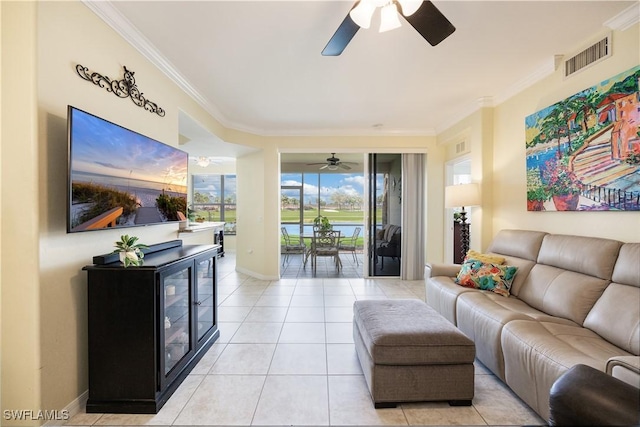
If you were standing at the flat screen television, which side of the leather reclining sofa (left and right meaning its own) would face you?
front

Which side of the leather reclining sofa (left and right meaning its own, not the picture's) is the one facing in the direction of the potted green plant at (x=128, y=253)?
front

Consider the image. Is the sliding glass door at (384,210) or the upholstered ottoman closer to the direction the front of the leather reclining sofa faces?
the upholstered ottoman

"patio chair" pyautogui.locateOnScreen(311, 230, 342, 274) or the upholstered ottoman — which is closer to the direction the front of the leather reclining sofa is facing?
the upholstered ottoman

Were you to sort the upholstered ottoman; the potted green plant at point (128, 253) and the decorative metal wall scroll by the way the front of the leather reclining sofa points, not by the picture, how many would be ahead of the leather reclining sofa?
3

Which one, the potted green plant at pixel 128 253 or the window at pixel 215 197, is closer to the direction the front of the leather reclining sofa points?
the potted green plant

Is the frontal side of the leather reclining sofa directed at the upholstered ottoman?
yes

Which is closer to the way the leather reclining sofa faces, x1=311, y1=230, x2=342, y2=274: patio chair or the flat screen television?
the flat screen television

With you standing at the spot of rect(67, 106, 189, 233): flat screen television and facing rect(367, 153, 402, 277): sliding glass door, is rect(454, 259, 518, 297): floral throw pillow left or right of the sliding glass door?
right

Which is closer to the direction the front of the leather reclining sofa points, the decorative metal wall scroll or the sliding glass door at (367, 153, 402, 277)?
the decorative metal wall scroll

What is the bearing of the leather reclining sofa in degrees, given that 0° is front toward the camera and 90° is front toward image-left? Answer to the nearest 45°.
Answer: approximately 45°

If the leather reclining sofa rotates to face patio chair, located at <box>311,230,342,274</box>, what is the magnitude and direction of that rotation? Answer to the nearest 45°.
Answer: approximately 90° to its right

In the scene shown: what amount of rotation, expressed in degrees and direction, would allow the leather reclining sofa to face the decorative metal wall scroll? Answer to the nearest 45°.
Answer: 0° — it already faces it

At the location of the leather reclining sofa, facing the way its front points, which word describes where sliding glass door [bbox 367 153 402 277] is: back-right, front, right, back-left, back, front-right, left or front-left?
right
